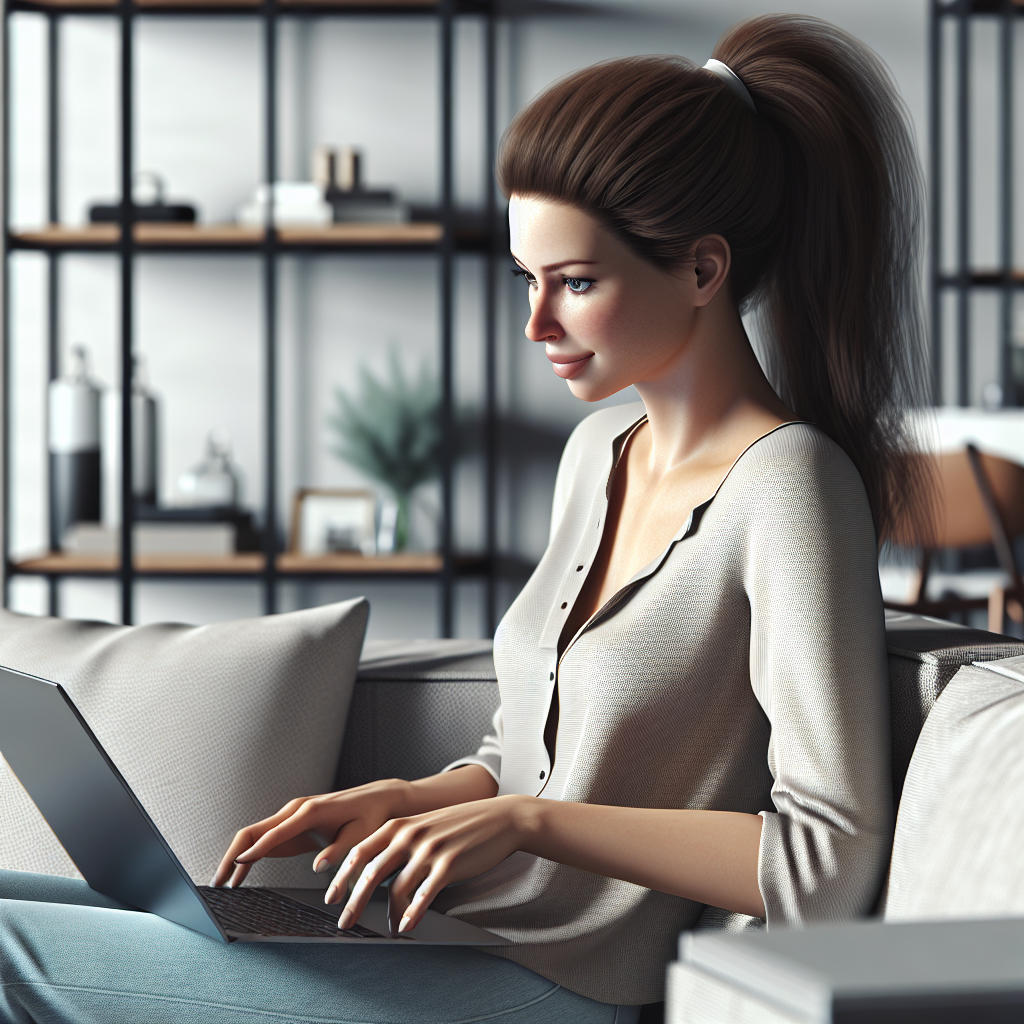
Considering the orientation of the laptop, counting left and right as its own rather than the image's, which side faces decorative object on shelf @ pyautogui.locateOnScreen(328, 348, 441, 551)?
left

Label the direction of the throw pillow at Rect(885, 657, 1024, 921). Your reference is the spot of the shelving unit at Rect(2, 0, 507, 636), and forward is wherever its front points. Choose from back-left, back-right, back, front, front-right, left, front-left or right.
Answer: front

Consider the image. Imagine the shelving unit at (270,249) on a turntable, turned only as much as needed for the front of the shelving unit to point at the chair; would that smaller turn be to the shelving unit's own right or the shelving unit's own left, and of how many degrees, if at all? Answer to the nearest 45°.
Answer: approximately 45° to the shelving unit's own left

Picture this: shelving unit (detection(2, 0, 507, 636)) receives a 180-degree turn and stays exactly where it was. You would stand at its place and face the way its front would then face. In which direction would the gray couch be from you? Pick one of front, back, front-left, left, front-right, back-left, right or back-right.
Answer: back

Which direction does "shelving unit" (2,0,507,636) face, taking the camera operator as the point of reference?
facing the viewer

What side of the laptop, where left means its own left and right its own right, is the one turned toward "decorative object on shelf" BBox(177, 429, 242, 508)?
left

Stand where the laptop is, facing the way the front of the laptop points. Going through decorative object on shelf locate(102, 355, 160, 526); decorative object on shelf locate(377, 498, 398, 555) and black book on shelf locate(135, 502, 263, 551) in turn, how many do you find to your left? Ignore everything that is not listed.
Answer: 3

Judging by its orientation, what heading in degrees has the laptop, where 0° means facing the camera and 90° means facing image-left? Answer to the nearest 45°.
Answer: approximately 270°

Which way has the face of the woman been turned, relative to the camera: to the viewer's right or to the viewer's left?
to the viewer's left

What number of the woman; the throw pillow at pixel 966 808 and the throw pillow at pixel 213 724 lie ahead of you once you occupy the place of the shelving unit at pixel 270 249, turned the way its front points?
3
